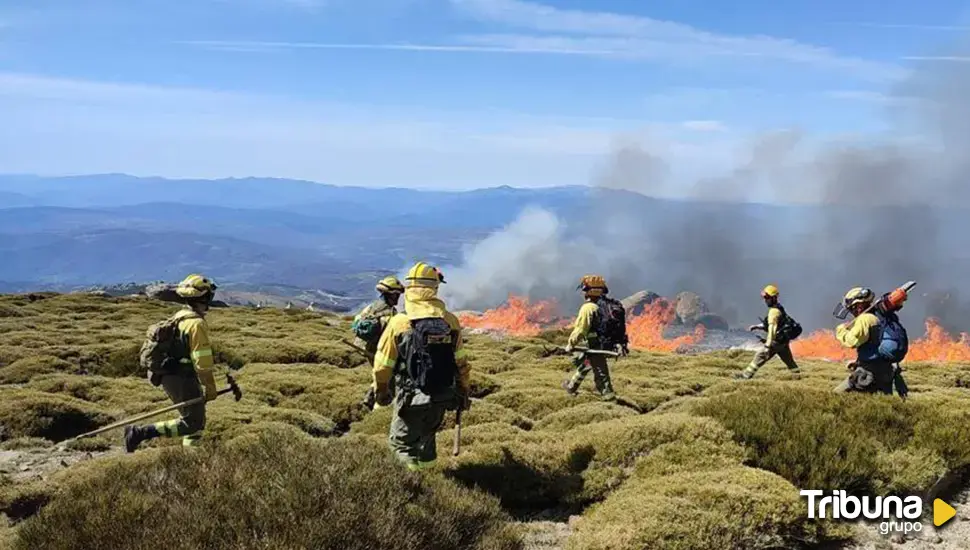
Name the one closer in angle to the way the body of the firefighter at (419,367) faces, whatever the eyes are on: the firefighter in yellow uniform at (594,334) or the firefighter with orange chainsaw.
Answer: the firefighter in yellow uniform

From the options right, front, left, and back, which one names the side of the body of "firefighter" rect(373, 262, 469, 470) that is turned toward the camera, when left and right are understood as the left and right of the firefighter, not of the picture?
back

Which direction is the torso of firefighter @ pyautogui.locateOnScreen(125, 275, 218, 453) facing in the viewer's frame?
to the viewer's right

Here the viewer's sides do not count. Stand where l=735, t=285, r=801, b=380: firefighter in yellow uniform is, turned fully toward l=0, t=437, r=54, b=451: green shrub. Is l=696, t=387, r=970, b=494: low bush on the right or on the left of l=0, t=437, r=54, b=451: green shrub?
left

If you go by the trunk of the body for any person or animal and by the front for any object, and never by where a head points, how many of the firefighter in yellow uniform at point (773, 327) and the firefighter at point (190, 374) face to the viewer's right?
1

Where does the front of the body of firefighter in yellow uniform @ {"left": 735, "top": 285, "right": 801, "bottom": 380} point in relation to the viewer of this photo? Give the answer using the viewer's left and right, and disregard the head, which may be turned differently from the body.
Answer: facing to the left of the viewer

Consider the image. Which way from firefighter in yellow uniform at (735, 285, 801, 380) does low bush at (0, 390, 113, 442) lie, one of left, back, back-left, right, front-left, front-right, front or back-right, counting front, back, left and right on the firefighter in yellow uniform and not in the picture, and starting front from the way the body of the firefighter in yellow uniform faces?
front-left

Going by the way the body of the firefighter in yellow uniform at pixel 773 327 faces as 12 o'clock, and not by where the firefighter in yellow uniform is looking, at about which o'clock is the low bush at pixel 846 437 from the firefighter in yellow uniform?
The low bush is roughly at 9 o'clock from the firefighter in yellow uniform.

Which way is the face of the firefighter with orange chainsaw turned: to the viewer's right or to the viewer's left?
to the viewer's left

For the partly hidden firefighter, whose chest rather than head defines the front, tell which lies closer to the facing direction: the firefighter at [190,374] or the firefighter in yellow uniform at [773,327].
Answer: the firefighter in yellow uniform

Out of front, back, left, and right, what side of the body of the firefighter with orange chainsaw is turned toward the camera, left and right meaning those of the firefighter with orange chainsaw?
left

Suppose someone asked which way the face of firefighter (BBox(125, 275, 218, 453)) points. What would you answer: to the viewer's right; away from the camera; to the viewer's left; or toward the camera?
to the viewer's right
